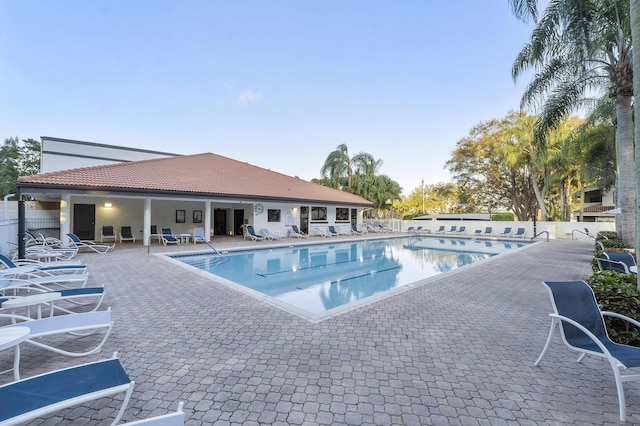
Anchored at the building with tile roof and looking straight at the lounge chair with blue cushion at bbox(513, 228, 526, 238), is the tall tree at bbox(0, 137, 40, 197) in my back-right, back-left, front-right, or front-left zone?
back-left

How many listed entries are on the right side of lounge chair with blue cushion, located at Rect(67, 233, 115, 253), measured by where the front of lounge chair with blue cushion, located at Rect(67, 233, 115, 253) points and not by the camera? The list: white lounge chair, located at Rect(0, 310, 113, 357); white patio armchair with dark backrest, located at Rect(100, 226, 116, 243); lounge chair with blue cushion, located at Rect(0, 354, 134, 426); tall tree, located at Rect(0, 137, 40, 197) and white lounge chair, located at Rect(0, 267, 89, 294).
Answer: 3

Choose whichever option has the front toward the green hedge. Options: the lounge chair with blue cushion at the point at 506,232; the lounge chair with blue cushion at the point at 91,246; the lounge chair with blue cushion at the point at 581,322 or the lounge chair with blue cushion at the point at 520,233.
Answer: the lounge chair with blue cushion at the point at 91,246

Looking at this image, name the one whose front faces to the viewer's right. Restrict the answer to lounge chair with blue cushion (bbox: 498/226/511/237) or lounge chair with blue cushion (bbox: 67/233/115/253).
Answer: lounge chair with blue cushion (bbox: 67/233/115/253)

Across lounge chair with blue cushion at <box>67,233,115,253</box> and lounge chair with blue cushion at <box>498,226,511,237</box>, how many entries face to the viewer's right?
1

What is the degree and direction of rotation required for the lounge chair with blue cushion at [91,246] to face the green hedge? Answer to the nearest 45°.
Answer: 0° — it already faces it

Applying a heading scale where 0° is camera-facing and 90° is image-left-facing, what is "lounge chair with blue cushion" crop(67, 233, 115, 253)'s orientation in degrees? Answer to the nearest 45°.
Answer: approximately 270°

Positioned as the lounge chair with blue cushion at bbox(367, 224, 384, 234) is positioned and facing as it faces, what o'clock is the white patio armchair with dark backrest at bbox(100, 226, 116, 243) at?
the white patio armchair with dark backrest at bbox(100, 226, 116, 243) is roughly at 3 o'clock from the lounge chair with blue cushion at bbox(367, 224, 384, 234).
